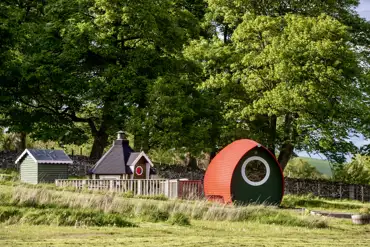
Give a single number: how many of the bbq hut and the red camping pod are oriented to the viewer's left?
0

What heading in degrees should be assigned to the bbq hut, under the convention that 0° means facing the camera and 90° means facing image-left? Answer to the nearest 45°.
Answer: approximately 315°

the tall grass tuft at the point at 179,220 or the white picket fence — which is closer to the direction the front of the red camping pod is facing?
the tall grass tuft

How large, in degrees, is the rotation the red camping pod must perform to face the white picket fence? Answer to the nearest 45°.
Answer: approximately 135° to its right

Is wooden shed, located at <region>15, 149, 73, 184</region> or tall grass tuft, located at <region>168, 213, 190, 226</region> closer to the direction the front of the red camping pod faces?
the tall grass tuft

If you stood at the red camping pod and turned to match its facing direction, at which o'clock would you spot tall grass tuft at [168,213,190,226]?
The tall grass tuft is roughly at 2 o'clock from the red camping pod.
